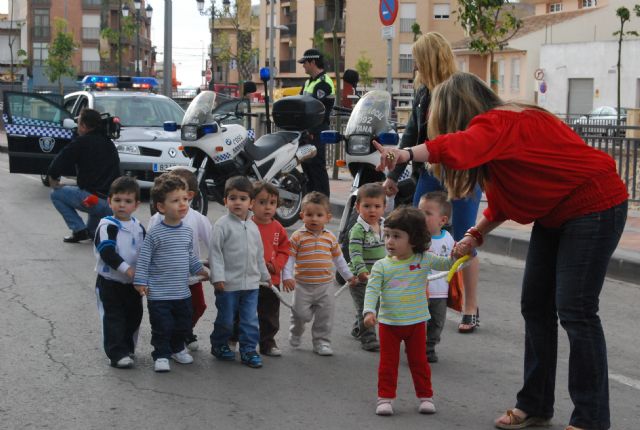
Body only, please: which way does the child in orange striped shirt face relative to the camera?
toward the camera

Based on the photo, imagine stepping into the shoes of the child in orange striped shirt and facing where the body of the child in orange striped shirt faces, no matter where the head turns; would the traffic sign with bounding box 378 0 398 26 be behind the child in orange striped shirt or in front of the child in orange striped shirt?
behind

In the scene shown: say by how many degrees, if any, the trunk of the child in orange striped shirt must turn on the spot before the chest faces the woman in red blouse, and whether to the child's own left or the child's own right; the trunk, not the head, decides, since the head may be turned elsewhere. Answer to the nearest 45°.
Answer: approximately 45° to the child's own left

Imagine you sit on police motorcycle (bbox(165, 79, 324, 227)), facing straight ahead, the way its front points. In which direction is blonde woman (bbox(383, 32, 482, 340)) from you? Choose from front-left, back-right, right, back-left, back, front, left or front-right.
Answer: front-left

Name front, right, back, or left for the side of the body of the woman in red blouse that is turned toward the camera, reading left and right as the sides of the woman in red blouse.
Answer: left

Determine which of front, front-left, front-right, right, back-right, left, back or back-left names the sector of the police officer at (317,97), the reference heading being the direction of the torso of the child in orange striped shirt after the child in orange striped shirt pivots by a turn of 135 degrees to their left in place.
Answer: front-left

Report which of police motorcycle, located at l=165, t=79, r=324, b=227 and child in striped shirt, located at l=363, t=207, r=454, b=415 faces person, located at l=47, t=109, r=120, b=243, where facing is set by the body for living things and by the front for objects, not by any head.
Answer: the police motorcycle

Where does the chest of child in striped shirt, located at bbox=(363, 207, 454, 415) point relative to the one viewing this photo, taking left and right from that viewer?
facing the viewer

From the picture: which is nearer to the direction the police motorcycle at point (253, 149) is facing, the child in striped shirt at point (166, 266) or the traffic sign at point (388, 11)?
the child in striped shirt
